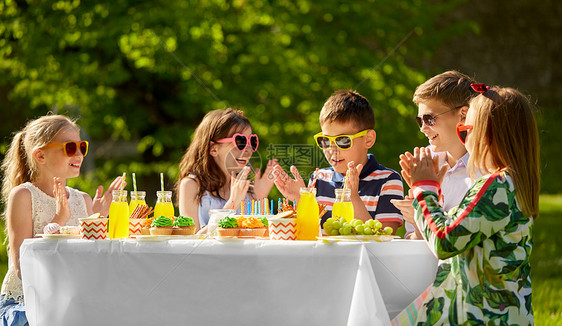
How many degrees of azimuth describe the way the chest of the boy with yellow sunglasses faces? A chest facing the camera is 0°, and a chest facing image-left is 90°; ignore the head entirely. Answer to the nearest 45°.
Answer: approximately 45°

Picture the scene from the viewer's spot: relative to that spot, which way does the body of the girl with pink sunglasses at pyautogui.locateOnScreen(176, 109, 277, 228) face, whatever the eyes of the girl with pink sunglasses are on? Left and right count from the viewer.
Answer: facing the viewer and to the right of the viewer

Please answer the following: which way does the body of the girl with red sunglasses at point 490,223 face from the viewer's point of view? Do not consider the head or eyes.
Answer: to the viewer's left

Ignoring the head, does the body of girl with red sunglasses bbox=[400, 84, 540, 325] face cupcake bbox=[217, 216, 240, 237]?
yes

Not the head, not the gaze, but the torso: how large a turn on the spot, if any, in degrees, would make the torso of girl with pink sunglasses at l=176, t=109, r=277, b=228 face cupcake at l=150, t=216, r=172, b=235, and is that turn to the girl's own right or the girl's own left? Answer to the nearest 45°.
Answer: approximately 45° to the girl's own right

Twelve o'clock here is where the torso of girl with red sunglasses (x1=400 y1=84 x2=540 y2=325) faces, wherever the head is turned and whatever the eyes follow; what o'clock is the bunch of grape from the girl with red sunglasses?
The bunch of grape is roughly at 12 o'clock from the girl with red sunglasses.

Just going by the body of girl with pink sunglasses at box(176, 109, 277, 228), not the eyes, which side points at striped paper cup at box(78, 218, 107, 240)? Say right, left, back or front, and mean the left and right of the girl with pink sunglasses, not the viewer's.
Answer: right

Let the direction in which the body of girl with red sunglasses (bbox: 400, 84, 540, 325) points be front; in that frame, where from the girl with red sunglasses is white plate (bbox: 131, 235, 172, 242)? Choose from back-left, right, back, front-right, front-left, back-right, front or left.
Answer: front

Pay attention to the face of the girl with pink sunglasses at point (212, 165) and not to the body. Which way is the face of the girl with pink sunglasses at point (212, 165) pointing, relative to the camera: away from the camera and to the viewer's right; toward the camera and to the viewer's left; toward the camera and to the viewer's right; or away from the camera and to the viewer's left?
toward the camera and to the viewer's right

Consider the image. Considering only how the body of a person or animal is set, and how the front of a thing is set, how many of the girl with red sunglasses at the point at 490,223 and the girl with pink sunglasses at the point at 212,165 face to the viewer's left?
1

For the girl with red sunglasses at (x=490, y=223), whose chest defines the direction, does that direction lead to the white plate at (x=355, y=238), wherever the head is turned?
yes

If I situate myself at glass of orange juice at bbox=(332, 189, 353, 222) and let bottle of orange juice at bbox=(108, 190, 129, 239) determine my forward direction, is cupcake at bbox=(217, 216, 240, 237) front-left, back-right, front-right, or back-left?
front-left

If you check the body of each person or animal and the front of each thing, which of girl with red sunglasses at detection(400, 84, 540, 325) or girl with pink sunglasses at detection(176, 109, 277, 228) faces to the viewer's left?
girl with red sunglasses at detection(400, 84, 540, 325)

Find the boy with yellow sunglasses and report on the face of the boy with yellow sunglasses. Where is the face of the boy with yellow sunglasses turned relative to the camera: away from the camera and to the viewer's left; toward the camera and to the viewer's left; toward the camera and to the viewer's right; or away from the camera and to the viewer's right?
toward the camera and to the viewer's left
